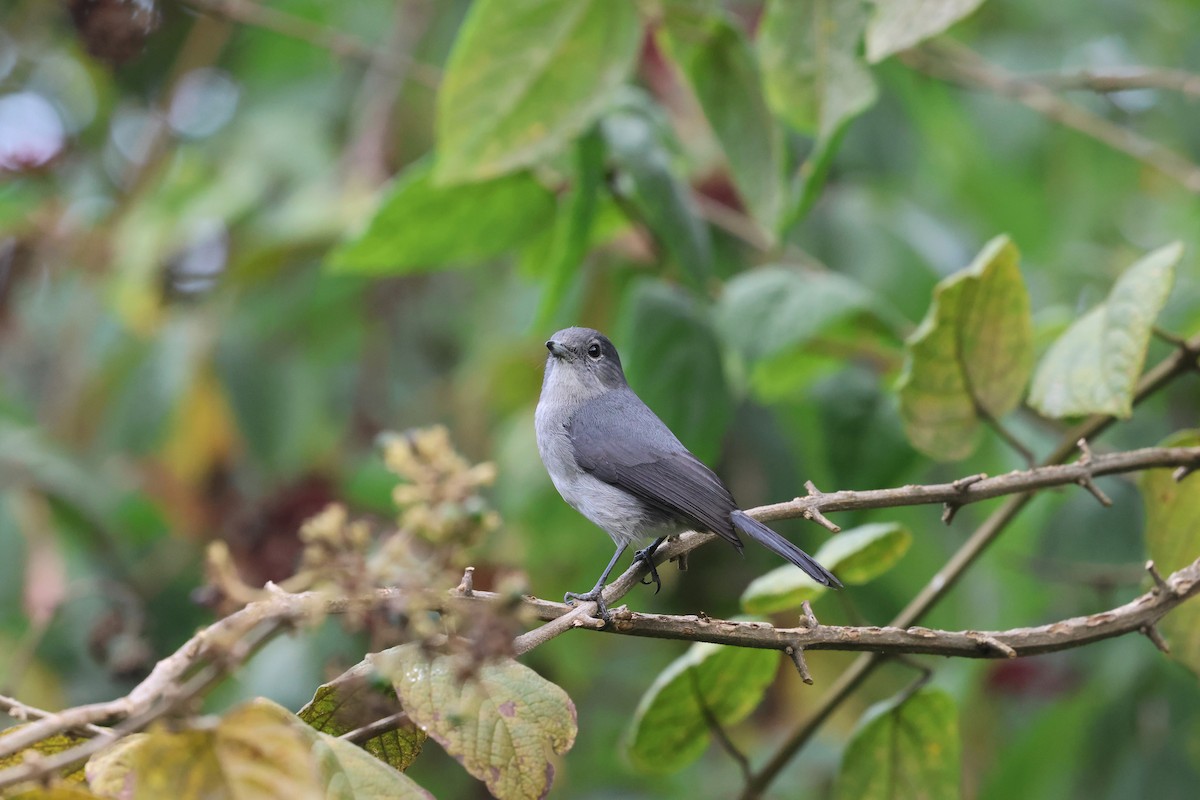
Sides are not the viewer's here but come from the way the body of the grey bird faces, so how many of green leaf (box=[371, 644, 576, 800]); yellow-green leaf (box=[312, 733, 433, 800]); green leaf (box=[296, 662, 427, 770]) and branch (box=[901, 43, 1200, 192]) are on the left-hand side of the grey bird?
3

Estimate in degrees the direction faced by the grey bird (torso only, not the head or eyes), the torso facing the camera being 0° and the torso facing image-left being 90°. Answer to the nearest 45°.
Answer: approximately 90°

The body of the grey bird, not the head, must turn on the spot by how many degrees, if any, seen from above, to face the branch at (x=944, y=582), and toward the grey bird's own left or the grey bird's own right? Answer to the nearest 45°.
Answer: approximately 135° to the grey bird's own left

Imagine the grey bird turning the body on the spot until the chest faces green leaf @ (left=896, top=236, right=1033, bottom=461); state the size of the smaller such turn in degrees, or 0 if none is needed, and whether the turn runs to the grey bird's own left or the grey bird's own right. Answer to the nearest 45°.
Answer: approximately 135° to the grey bird's own left

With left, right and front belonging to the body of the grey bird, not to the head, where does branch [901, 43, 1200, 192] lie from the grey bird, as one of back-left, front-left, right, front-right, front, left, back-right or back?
back-right

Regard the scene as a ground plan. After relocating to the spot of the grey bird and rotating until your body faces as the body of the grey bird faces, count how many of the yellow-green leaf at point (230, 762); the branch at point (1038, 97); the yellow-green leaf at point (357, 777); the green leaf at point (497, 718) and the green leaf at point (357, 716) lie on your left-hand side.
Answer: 4

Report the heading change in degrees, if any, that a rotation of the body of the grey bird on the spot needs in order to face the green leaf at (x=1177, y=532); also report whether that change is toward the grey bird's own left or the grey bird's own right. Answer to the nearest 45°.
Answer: approximately 135° to the grey bird's own left

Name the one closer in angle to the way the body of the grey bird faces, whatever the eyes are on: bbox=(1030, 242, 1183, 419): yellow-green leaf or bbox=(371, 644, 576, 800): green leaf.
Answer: the green leaf

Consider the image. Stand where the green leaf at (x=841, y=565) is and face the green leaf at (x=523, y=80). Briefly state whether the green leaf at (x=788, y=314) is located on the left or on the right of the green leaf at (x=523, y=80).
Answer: right
